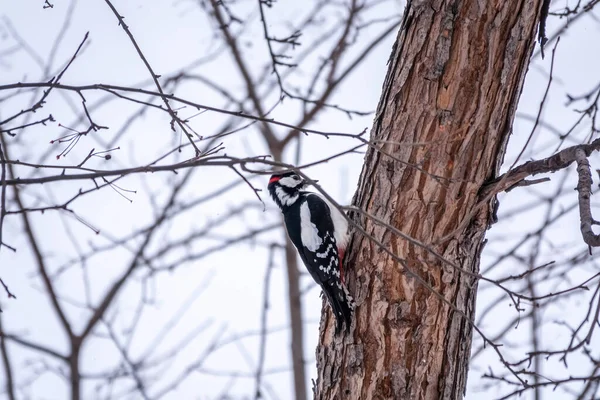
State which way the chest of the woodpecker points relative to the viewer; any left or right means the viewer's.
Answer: facing to the right of the viewer
